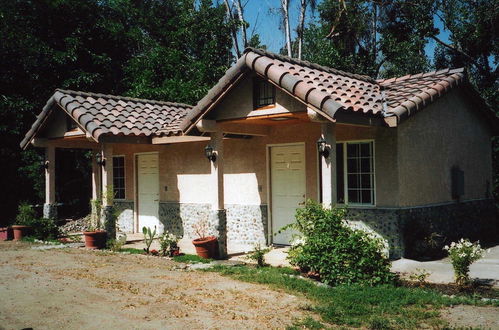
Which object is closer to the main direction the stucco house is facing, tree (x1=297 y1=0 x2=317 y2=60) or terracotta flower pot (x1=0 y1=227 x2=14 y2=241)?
the terracotta flower pot

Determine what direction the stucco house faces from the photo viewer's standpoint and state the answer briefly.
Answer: facing the viewer and to the left of the viewer

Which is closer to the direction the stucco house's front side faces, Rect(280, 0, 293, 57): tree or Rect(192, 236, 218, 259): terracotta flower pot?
the terracotta flower pot

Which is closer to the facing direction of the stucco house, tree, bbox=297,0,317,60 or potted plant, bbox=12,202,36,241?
the potted plant

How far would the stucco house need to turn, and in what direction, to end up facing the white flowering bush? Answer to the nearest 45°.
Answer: approximately 90° to its left

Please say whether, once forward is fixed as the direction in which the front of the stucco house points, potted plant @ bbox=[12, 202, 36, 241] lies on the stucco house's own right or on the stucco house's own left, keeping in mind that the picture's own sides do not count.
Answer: on the stucco house's own right

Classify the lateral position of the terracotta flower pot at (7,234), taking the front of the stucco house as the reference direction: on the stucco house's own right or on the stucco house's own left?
on the stucco house's own right

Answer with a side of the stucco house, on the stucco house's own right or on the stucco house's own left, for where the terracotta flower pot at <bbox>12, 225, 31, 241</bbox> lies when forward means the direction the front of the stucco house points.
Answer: on the stucco house's own right

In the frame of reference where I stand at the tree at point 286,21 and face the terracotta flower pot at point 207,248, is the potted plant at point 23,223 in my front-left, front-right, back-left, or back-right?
front-right
